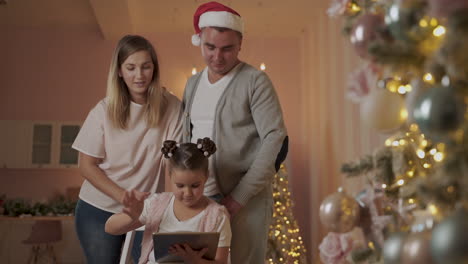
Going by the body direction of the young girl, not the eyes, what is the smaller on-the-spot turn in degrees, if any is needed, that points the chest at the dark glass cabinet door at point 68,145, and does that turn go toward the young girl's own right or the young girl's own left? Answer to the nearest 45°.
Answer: approximately 180°

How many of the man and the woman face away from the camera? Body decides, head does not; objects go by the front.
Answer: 0

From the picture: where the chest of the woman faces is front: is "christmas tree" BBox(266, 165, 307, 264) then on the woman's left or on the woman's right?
on the woman's left

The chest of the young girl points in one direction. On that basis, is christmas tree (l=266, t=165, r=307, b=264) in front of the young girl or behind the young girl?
behind

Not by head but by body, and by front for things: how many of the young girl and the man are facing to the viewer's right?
0

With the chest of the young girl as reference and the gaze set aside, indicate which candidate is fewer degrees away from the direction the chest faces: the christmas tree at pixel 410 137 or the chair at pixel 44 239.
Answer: the christmas tree

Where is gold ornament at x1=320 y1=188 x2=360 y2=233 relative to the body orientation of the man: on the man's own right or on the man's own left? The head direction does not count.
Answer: on the man's own left

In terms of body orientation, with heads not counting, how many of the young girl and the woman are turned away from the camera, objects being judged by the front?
0

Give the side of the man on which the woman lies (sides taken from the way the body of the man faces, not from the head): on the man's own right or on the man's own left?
on the man's own right

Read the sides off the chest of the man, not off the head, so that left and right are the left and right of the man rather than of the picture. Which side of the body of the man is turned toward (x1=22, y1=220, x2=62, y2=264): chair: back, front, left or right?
right

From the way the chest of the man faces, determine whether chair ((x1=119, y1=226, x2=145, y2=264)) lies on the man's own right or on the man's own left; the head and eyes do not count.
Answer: on the man's own right

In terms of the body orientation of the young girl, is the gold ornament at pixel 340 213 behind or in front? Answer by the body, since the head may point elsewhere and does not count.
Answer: in front
